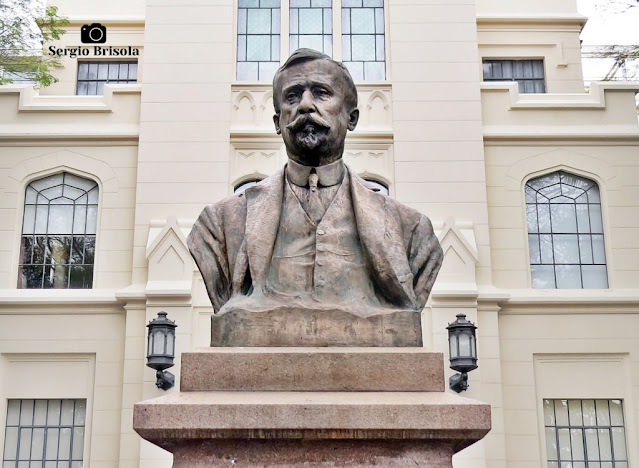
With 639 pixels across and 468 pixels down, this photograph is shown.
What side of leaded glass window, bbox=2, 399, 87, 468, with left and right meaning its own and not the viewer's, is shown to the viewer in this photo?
front

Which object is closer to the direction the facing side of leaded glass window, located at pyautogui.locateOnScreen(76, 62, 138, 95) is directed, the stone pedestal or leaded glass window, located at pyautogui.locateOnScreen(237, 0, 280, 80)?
the stone pedestal

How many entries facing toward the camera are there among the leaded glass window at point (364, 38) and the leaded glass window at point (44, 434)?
2

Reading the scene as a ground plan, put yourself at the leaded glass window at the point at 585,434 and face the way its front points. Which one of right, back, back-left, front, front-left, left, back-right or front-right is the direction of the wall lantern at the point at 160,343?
front-right

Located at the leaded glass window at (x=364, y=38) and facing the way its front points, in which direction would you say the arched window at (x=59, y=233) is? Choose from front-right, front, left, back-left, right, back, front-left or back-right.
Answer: right
